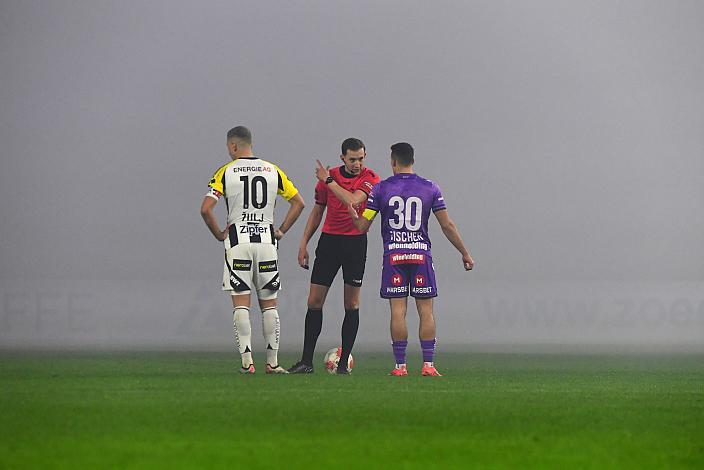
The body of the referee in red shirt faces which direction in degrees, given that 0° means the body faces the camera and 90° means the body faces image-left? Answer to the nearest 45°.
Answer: approximately 0°

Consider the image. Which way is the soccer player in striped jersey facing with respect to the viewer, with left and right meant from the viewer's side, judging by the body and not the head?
facing away from the viewer

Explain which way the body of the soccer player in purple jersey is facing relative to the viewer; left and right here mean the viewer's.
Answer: facing away from the viewer

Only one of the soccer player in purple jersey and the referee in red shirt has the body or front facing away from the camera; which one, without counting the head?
the soccer player in purple jersey

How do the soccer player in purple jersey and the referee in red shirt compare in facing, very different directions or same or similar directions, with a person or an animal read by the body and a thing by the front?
very different directions

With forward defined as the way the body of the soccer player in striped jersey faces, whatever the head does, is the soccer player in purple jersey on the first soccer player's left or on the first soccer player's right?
on the first soccer player's right

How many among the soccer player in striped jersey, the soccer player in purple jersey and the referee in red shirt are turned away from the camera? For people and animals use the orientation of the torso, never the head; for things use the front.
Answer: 2

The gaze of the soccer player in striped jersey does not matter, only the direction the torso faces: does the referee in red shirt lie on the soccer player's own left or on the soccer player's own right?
on the soccer player's own right

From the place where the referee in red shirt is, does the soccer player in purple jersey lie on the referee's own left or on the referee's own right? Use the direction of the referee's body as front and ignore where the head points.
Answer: on the referee's own left

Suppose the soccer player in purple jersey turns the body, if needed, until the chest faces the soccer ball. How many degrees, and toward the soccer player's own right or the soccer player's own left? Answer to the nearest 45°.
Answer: approximately 45° to the soccer player's own left
